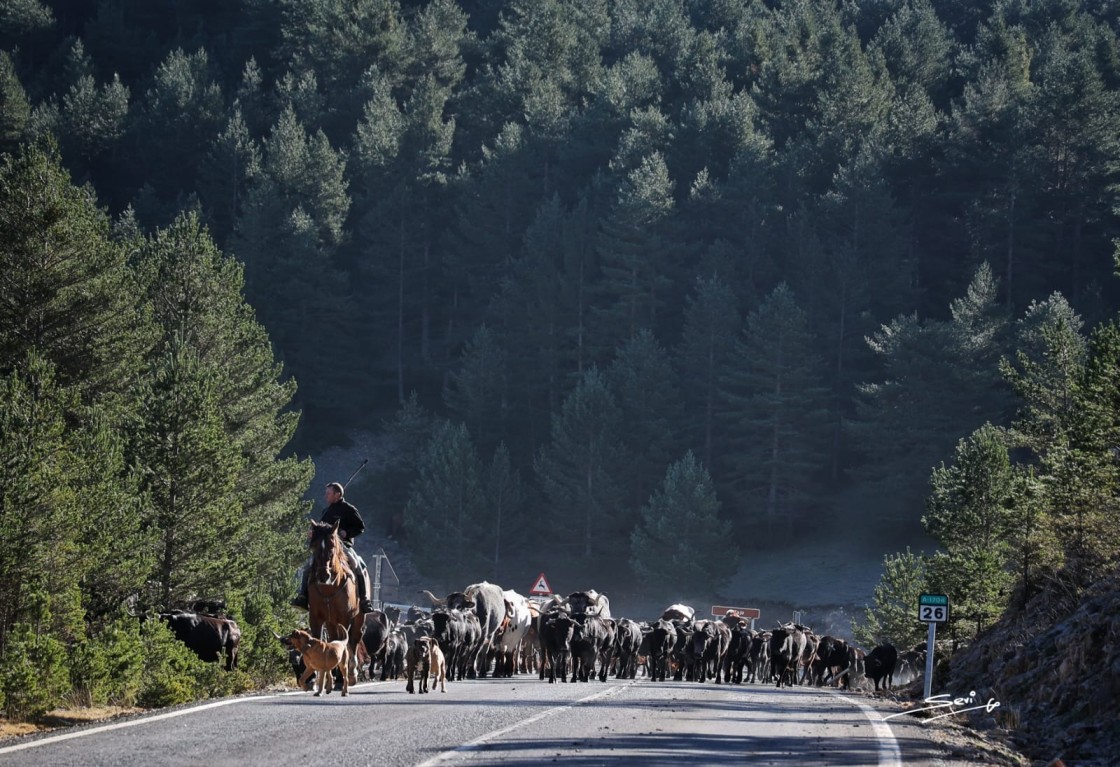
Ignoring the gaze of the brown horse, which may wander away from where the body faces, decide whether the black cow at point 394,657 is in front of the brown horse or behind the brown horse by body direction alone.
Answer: behind

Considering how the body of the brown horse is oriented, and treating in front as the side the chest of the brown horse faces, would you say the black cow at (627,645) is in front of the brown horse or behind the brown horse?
behind

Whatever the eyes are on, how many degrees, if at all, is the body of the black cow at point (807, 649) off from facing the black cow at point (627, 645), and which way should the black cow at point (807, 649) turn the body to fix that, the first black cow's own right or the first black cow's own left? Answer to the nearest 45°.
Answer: approximately 45° to the first black cow's own right

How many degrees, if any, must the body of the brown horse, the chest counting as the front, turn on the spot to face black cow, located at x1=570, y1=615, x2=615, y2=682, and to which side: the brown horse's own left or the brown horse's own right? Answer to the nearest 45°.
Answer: approximately 135° to the brown horse's own left

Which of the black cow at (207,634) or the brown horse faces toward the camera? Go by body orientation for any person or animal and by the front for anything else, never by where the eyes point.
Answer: the brown horse

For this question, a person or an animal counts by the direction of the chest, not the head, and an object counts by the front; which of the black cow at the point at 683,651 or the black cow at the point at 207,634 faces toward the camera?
the black cow at the point at 683,651

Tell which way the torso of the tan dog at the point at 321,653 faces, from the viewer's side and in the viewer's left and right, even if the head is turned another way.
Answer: facing the viewer and to the left of the viewer

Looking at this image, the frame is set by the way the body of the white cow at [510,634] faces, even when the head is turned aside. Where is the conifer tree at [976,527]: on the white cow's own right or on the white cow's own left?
on the white cow's own left

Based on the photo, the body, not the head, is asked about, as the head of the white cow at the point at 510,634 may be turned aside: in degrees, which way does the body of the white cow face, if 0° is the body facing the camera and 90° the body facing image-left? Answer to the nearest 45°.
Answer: approximately 0°

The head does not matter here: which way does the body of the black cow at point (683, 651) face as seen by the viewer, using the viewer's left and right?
facing the viewer

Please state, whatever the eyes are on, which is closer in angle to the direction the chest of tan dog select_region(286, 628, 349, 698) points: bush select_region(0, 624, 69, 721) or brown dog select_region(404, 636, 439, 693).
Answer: the bush

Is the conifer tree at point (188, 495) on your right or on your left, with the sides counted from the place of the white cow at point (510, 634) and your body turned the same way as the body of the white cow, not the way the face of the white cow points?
on your right

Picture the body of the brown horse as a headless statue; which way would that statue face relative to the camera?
toward the camera

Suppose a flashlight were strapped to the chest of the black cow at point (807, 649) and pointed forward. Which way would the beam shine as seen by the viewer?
toward the camera
